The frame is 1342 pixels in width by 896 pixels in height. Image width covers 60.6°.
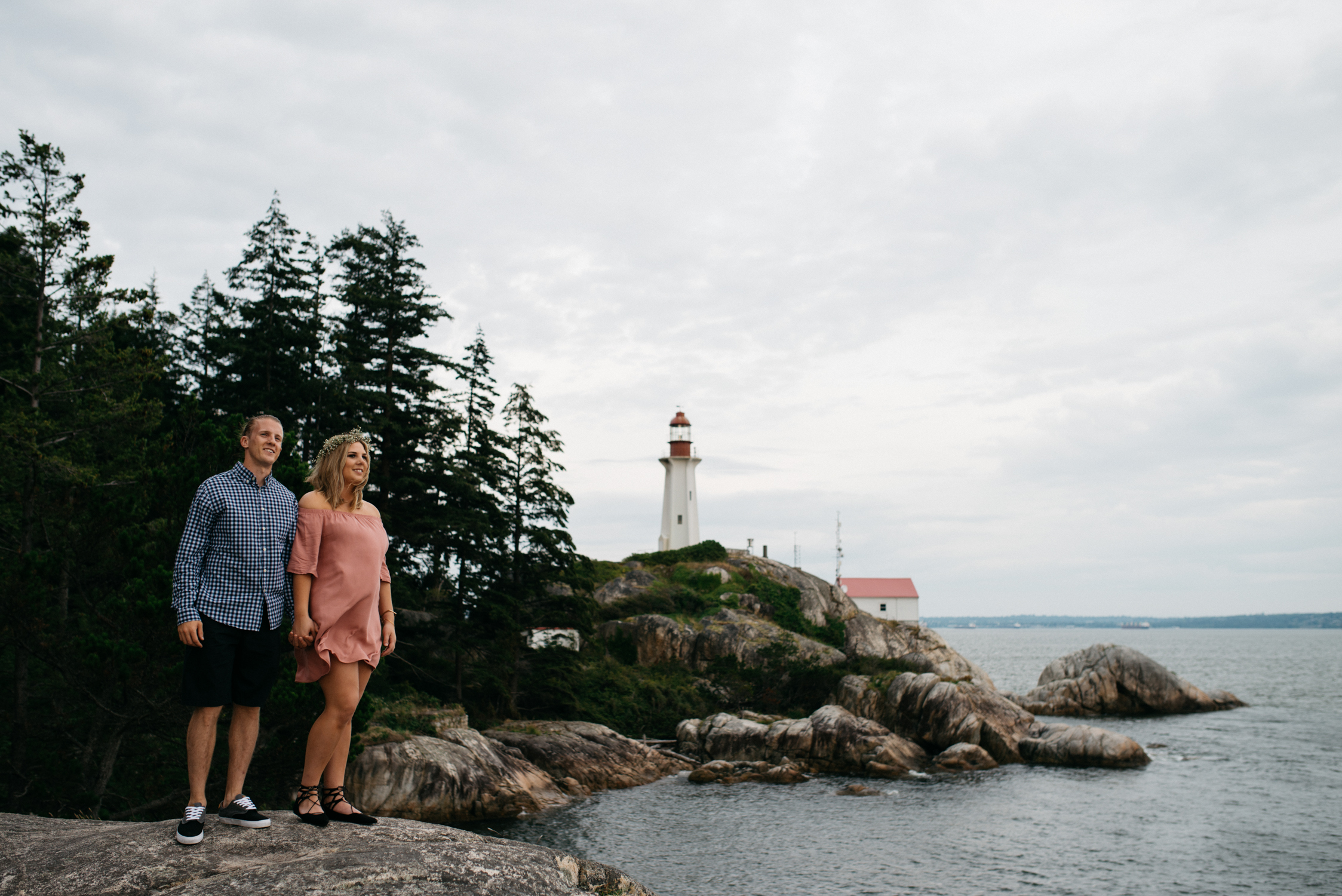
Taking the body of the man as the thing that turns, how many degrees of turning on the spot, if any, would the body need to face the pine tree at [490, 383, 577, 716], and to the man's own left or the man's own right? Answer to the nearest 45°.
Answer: approximately 135° to the man's own left

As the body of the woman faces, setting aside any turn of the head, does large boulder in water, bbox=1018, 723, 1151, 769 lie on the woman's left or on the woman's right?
on the woman's left

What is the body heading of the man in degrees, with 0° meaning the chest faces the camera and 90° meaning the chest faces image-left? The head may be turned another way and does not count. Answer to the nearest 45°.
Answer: approximately 315°

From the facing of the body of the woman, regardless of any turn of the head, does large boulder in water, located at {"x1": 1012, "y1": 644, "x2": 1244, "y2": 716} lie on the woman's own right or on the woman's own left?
on the woman's own left

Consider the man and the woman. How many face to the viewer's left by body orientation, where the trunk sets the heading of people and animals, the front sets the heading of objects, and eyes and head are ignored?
0

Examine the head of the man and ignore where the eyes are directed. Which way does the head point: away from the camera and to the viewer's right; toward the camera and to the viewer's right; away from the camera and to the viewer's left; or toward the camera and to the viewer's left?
toward the camera and to the viewer's right

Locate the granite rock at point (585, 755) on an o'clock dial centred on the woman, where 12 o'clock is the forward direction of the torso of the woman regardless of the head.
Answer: The granite rock is roughly at 8 o'clock from the woman.

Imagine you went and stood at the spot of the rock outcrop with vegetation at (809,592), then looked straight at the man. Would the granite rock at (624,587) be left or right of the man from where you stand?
right

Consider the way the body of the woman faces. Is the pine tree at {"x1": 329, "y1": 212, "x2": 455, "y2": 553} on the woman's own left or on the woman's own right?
on the woman's own left

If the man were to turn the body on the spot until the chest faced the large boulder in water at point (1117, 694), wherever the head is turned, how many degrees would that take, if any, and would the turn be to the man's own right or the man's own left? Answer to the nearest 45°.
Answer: approximately 90° to the man's own left

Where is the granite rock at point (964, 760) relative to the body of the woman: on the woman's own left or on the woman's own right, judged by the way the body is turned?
on the woman's own left
